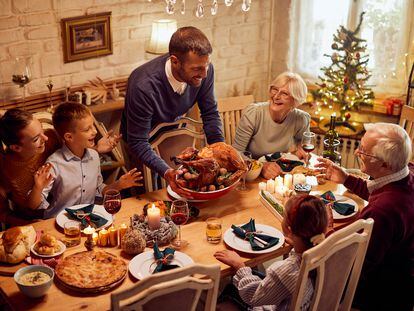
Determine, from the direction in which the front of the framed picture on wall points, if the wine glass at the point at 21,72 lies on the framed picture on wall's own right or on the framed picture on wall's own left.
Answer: on the framed picture on wall's own right

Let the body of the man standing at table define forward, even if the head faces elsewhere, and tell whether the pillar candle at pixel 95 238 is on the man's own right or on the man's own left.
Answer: on the man's own right

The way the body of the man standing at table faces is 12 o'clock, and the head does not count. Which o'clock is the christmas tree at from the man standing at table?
The christmas tree is roughly at 9 o'clock from the man standing at table.

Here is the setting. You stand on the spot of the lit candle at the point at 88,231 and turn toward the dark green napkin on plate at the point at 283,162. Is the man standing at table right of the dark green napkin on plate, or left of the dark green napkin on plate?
left

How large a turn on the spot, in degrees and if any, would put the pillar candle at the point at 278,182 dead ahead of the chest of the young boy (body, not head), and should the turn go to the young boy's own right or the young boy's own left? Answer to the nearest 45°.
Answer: approximately 45° to the young boy's own left

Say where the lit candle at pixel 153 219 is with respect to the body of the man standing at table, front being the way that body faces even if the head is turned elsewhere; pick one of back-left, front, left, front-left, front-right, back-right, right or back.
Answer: front-right

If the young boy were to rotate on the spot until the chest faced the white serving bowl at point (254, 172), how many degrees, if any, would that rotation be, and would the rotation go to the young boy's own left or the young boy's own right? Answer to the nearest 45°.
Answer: approximately 45° to the young boy's own left

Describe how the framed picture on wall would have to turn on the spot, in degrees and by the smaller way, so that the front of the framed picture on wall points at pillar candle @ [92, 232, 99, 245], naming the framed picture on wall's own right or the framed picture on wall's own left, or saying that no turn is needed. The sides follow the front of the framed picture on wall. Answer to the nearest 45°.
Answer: approximately 45° to the framed picture on wall's own right

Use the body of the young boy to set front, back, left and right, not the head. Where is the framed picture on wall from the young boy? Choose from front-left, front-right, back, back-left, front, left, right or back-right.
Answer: back-left

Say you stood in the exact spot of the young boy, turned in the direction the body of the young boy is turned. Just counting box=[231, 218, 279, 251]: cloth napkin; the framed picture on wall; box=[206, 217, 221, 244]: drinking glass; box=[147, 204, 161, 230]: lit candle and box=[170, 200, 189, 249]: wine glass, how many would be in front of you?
4

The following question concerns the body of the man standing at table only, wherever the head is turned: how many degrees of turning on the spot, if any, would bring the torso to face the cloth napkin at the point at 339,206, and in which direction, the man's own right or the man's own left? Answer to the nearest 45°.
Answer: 0° — they already face it

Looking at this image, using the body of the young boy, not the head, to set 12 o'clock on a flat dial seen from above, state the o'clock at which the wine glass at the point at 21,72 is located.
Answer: The wine glass is roughly at 7 o'clock from the young boy.

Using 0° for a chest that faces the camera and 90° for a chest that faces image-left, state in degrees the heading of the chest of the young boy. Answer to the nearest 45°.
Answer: approximately 315°
